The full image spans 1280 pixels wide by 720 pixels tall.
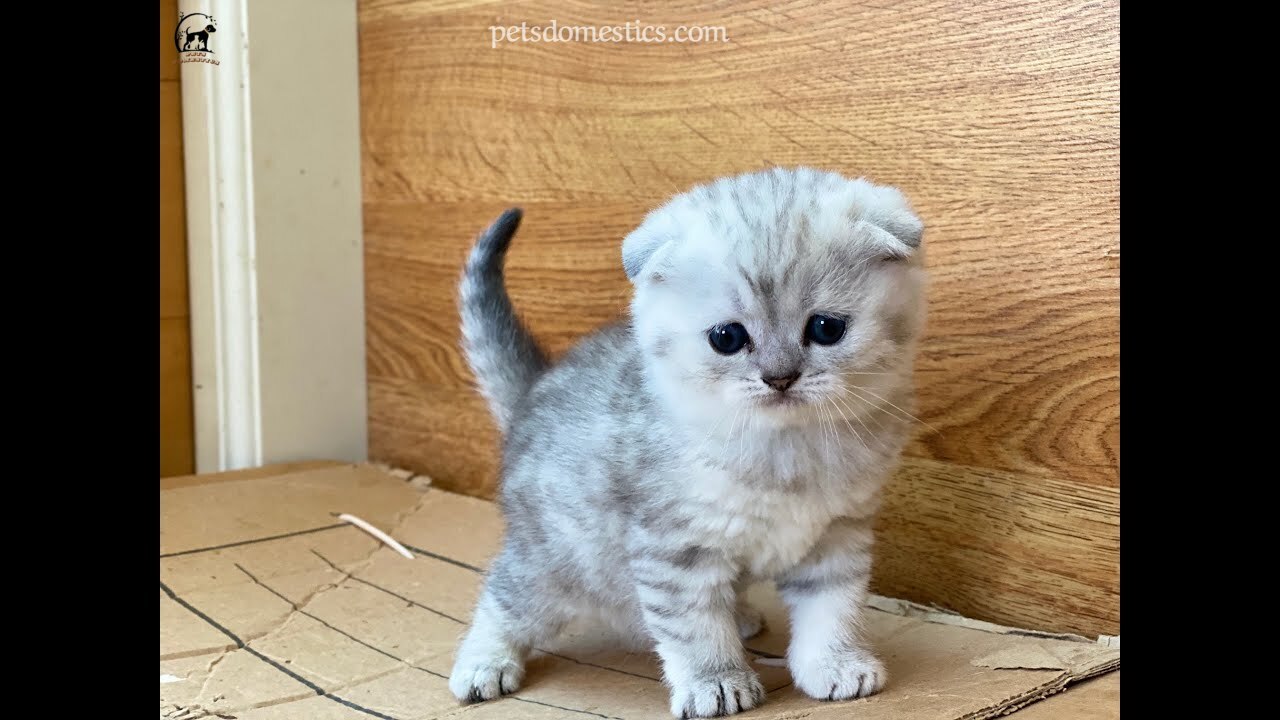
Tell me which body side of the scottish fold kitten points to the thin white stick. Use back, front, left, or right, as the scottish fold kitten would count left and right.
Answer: back

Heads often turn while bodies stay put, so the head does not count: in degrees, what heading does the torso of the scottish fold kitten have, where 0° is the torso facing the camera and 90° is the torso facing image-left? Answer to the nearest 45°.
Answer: approximately 315°
